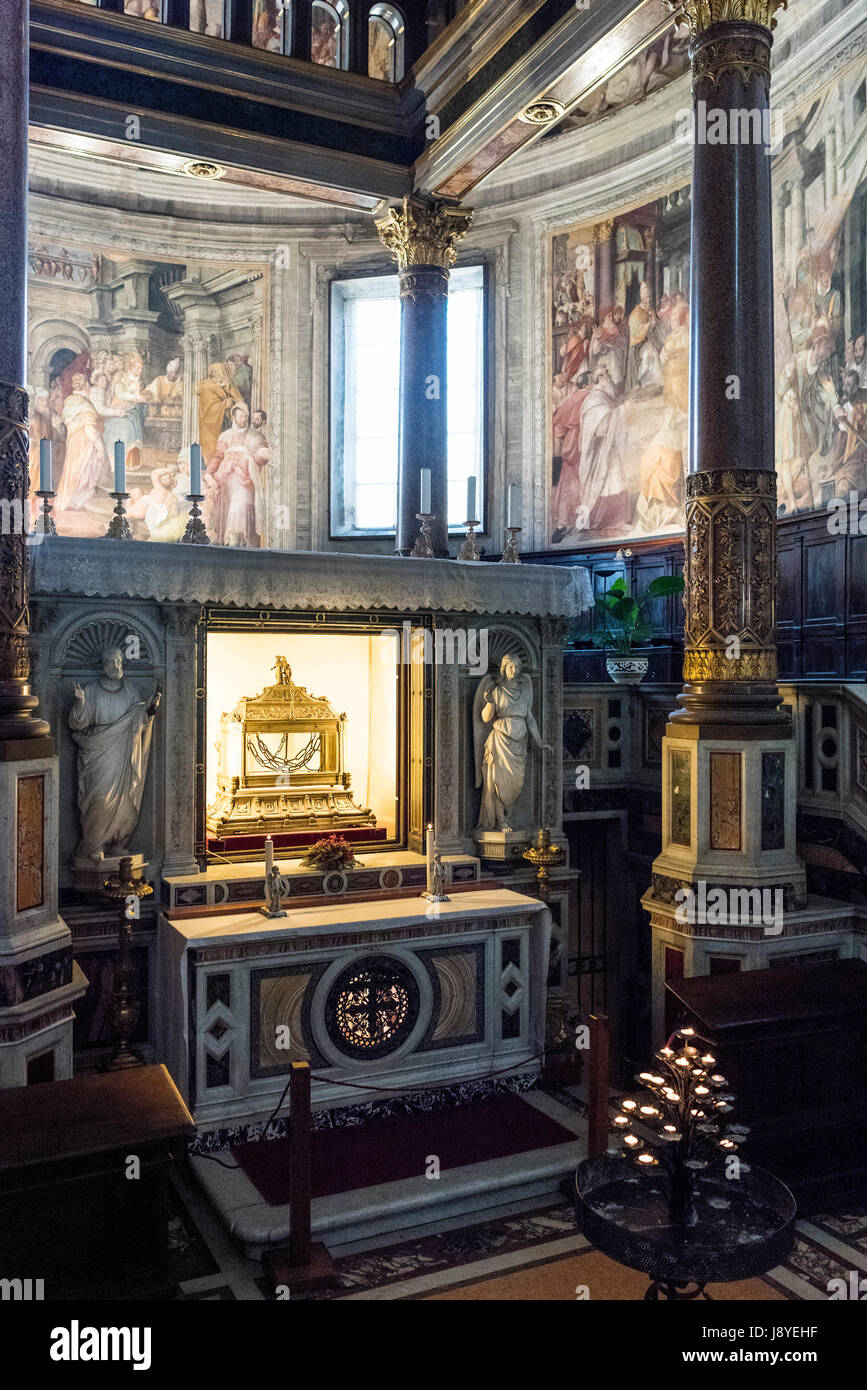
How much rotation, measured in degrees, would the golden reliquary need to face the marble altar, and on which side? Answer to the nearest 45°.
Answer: approximately 45° to its right

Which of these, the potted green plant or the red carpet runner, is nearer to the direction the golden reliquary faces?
the red carpet runner

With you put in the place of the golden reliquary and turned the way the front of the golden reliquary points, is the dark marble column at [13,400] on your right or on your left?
on your right

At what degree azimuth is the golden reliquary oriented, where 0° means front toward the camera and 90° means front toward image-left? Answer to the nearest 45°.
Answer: approximately 315°

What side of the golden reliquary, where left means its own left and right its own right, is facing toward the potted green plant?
left
